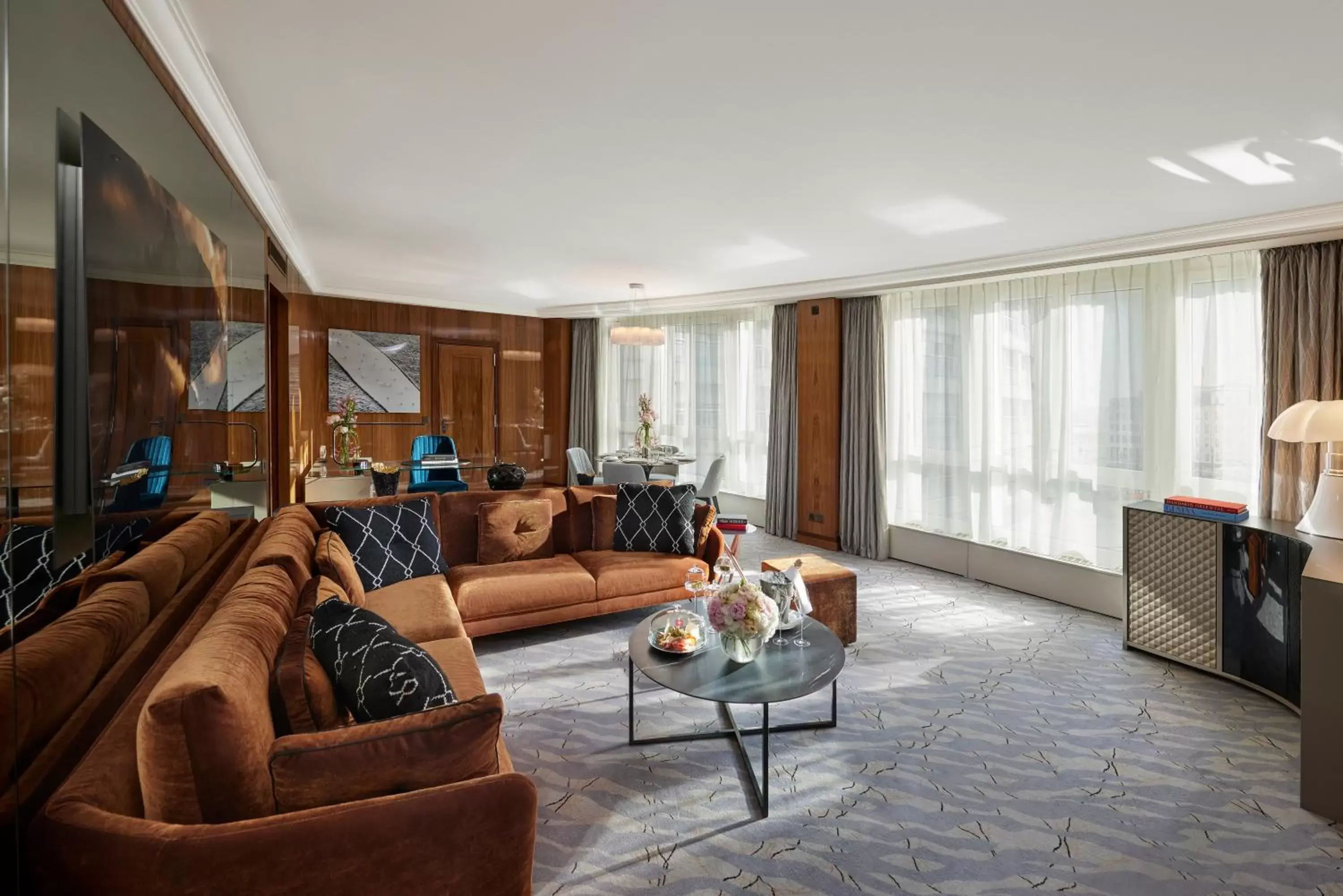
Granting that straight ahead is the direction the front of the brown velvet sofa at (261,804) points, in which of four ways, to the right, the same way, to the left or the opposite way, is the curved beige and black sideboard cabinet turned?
the opposite way

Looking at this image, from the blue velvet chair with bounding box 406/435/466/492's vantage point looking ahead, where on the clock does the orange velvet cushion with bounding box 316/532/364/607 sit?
The orange velvet cushion is roughly at 12 o'clock from the blue velvet chair.

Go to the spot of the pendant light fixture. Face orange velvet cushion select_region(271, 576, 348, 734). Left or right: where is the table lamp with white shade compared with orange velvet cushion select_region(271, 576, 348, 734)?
left

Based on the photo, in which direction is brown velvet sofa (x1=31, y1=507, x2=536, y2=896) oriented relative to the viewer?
to the viewer's right

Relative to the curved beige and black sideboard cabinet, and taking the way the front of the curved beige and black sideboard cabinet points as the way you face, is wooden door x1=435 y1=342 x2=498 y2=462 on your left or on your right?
on your right

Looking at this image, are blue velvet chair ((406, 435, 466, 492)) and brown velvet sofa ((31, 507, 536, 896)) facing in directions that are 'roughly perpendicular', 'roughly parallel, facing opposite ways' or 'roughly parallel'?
roughly perpendicular

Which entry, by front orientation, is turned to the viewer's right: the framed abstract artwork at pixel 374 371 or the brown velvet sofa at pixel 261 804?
the brown velvet sofa
